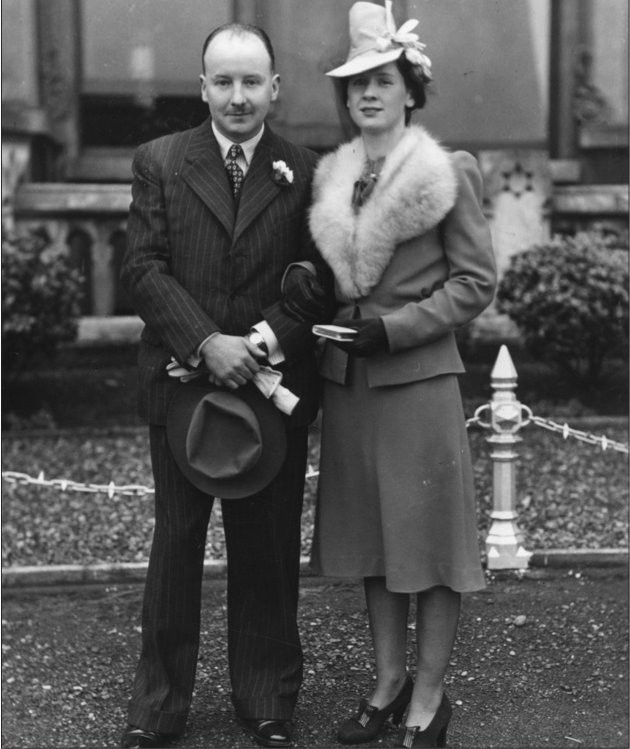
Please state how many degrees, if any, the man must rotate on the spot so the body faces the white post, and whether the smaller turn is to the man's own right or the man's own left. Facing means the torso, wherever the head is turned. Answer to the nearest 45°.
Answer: approximately 135° to the man's own left

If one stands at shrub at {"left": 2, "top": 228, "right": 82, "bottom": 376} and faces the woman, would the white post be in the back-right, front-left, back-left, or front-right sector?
front-left

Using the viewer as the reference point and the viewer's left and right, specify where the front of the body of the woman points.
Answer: facing the viewer and to the left of the viewer

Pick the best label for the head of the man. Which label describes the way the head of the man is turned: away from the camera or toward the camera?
toward the camera

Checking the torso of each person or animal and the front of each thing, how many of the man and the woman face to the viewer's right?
0

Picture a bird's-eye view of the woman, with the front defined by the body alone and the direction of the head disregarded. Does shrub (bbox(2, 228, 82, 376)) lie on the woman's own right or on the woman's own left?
on the woman's own right

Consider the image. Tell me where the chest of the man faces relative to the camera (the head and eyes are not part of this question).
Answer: toward the camera

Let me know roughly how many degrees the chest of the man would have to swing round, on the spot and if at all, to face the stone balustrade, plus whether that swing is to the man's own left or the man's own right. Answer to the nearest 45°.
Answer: approximately 180°

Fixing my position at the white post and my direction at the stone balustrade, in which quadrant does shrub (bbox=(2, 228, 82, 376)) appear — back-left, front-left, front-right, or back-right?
front-left
